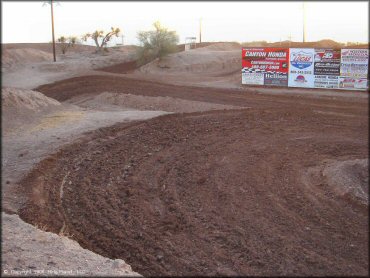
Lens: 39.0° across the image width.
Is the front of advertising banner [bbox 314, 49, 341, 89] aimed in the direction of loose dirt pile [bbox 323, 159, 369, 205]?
yes

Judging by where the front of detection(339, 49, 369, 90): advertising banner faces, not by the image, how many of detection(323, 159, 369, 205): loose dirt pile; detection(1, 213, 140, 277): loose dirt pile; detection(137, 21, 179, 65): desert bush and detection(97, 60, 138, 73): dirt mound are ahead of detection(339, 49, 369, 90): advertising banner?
2

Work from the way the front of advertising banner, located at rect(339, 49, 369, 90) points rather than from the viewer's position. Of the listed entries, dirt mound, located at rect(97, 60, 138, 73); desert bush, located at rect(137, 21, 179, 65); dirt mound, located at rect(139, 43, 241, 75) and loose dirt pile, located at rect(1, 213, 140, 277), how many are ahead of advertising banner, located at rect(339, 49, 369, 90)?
1

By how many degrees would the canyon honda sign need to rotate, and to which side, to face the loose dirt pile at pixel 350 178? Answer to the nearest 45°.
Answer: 0° — it already faces it

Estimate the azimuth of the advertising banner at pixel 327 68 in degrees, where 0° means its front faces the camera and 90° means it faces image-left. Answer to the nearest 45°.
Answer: approximately 0°

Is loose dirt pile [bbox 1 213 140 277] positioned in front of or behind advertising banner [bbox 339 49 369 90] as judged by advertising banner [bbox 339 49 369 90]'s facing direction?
in front

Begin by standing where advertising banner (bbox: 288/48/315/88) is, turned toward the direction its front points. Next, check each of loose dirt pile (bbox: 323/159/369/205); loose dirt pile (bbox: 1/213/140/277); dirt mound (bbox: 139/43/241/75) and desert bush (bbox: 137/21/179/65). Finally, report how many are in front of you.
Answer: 2

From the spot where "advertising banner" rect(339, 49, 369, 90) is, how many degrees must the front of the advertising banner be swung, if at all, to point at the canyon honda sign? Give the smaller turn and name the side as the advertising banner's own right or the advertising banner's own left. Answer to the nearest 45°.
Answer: approximately 90° to the advertising banner's own right

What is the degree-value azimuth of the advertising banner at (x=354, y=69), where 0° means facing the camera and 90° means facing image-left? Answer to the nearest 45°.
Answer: approximately 0°
